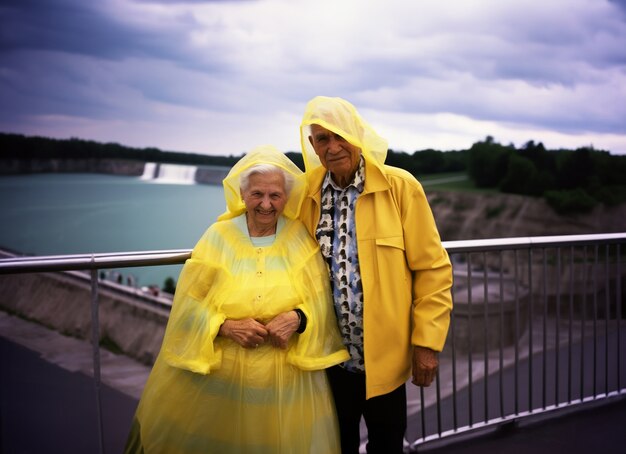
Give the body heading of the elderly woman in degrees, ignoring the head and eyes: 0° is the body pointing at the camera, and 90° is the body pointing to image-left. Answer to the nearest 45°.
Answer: approximately 0°
